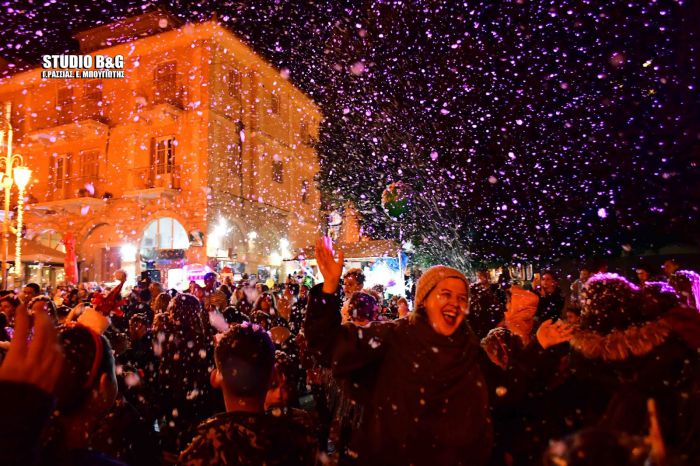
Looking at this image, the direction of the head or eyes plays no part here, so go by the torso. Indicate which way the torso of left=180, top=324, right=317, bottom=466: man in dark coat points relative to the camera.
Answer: away from the camera

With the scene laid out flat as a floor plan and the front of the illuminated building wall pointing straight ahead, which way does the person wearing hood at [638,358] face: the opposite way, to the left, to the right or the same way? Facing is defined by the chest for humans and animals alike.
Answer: the opposite way

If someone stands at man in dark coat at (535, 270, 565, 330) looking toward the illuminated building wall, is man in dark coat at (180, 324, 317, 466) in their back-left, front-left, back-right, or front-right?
back-left

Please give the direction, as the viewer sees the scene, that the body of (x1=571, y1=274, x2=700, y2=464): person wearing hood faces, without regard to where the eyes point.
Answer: away from the camera

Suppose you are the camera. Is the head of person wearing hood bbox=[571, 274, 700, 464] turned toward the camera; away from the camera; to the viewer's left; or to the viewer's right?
away from the camera

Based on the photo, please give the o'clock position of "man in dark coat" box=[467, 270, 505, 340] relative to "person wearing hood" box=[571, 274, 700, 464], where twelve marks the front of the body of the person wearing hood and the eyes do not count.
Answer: The man in dark coat is roughly at 11 o'clock from the person wearing hood.

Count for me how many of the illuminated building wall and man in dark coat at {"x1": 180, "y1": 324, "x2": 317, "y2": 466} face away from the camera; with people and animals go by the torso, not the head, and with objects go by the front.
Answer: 1

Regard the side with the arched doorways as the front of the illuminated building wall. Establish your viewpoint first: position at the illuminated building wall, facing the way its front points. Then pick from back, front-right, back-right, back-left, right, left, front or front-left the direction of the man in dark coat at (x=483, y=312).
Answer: front-left

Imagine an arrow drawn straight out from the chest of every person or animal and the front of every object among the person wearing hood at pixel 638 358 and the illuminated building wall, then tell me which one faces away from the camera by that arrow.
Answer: the person wearing hood

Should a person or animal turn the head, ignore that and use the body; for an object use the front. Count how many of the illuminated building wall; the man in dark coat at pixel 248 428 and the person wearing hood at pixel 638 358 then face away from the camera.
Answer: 2

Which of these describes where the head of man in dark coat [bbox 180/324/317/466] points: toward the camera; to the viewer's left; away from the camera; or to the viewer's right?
away from the camera

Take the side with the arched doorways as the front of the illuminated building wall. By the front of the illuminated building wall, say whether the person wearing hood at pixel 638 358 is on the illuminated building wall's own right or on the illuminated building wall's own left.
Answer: on the illuminated building wall's own left

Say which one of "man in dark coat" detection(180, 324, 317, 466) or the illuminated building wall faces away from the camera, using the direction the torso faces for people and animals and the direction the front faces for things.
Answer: the man in dark coat

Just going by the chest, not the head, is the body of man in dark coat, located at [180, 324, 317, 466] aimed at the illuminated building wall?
yes

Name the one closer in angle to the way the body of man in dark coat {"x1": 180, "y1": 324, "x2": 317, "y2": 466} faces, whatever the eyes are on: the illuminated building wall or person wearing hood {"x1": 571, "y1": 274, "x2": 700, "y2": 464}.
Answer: the illuminated building wall
